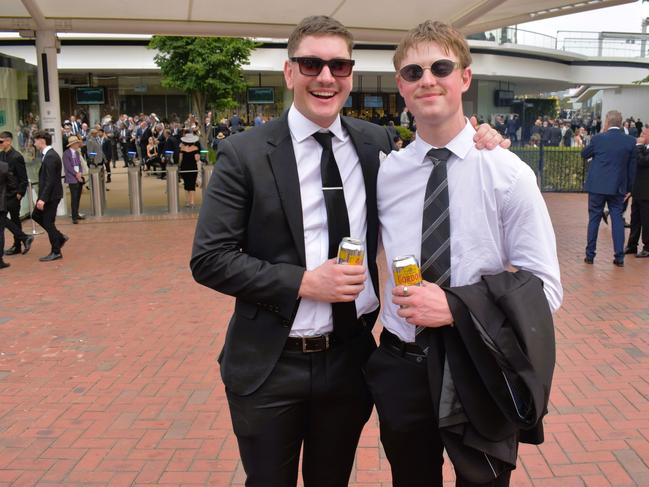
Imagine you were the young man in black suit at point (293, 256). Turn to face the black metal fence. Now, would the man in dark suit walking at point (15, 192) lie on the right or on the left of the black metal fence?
left

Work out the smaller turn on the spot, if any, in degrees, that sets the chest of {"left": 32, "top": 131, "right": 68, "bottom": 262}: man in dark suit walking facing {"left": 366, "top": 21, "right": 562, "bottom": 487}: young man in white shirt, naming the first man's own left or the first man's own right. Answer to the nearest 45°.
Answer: approximately 90° to the first man's own left

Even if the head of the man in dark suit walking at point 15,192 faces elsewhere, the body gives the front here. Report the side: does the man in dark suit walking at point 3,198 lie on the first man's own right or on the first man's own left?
on the first man's own left

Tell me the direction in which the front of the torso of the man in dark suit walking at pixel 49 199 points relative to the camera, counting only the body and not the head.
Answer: to the viewer's left

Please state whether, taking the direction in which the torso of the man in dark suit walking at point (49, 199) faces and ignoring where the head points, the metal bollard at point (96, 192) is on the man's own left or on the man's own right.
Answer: on the man's own right

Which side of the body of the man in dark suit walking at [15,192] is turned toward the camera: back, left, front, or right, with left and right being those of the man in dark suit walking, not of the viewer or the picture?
left
